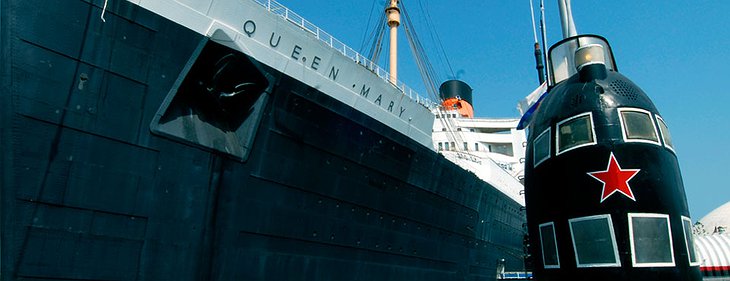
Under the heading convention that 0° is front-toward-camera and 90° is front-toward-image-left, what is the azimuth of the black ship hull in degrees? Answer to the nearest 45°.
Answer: approximately 45°
